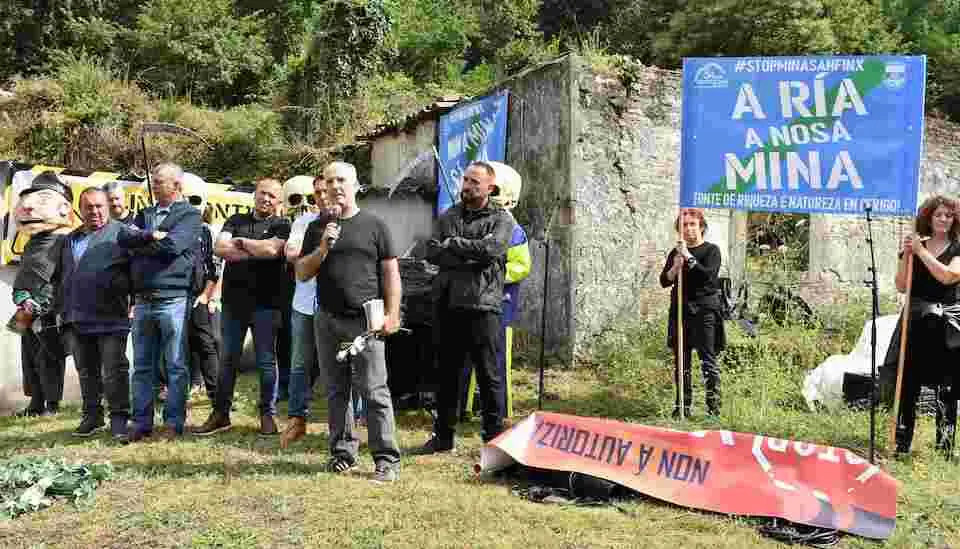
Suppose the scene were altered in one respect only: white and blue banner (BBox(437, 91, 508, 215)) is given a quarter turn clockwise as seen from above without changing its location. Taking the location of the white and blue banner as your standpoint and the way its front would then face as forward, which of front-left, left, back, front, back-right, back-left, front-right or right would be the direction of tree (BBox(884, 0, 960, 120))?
right

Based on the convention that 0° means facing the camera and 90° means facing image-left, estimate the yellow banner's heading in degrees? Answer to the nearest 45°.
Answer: approximately 0°

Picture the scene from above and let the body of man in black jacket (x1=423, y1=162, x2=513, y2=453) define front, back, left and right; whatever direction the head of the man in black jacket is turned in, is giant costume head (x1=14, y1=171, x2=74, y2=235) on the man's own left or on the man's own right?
on the man's own right

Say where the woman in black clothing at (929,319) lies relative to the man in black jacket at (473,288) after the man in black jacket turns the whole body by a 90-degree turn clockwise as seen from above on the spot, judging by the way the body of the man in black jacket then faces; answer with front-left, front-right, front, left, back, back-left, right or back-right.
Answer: back-right

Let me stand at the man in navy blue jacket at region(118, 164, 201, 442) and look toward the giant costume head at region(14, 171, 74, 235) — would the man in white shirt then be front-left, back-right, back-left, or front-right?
back-right

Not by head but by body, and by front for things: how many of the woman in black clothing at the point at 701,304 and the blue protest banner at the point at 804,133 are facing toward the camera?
2
